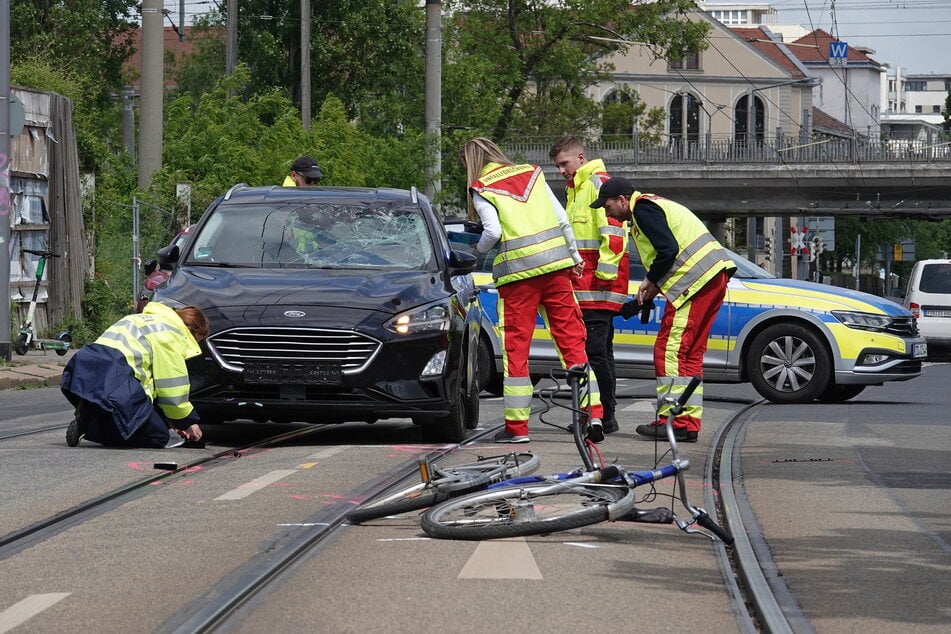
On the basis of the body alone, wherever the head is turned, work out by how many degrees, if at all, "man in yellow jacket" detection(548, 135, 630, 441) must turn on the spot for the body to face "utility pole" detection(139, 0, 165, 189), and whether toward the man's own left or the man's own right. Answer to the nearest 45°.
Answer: approximately 90° to the man's own right

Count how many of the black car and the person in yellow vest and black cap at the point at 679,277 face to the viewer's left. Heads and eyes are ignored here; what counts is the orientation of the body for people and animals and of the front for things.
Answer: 1

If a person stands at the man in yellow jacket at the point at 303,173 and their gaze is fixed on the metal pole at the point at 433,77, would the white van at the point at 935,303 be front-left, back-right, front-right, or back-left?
front-right

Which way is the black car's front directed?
toward the camera

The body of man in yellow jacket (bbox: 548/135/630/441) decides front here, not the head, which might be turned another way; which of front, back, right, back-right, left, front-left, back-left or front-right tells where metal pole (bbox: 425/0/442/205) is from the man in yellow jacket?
back-right

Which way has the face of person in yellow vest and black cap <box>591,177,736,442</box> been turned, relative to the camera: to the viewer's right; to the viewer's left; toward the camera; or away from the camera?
to the viewer's left

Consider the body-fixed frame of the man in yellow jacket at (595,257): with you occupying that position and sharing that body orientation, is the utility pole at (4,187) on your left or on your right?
on your right

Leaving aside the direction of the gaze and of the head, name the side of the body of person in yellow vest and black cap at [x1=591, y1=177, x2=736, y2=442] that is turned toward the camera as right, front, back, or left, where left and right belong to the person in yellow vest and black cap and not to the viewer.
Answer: left

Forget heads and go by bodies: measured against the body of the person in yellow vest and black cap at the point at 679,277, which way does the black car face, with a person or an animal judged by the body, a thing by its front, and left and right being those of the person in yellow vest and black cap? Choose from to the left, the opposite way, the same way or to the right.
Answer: to the left

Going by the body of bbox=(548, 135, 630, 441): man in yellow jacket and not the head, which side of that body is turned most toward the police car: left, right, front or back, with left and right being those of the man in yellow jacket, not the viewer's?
back

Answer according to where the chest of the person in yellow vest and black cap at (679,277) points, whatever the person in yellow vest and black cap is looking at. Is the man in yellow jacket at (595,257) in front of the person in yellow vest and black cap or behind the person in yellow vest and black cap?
in front

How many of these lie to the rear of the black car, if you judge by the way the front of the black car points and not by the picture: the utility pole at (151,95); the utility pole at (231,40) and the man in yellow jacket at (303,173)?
3

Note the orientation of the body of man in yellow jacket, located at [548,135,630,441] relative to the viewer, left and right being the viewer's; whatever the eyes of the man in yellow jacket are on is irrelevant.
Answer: facing the viewer and to the left of the viewer
